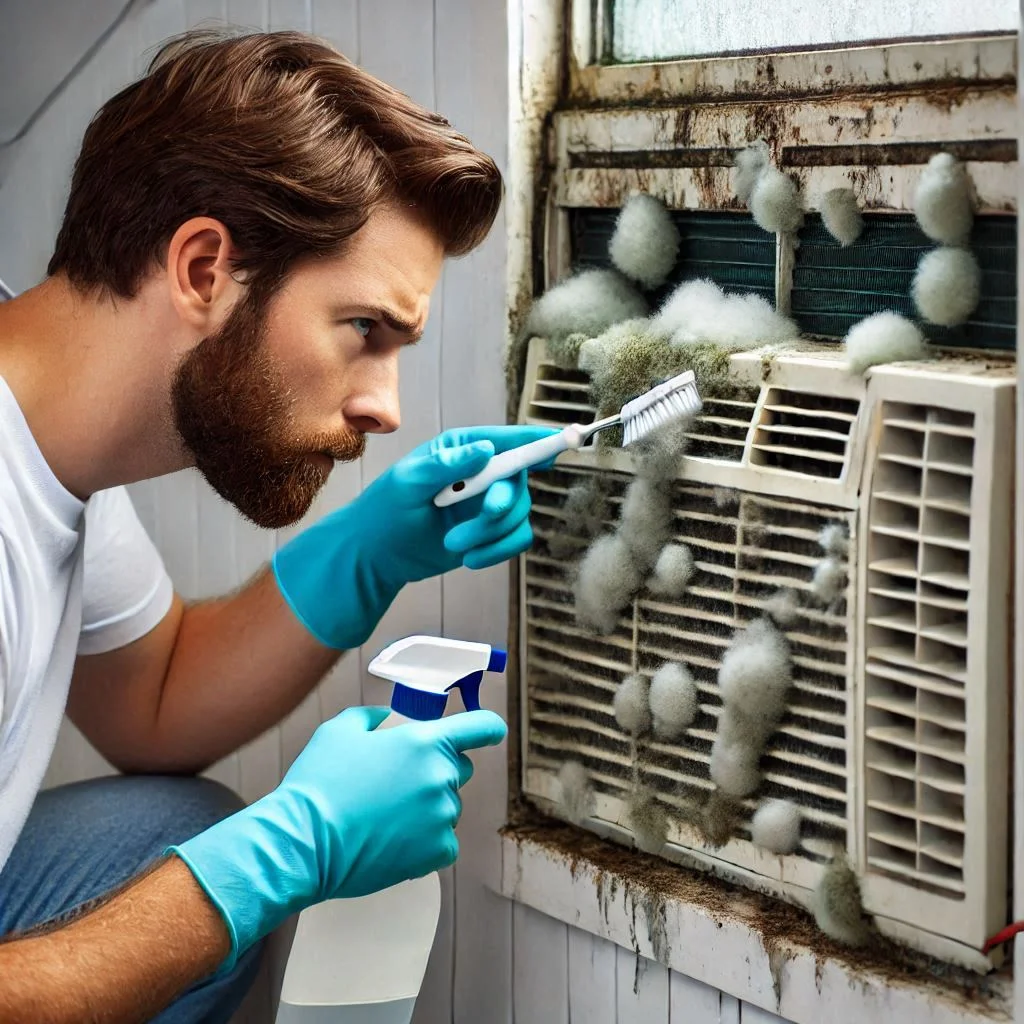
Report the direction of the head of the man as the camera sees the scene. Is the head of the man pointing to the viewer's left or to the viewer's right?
to the viewer's right

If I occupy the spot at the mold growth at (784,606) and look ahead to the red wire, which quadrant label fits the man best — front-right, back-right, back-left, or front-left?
back-right

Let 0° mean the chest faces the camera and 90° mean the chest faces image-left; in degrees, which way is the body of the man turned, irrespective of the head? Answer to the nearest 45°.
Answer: approximately 270°
